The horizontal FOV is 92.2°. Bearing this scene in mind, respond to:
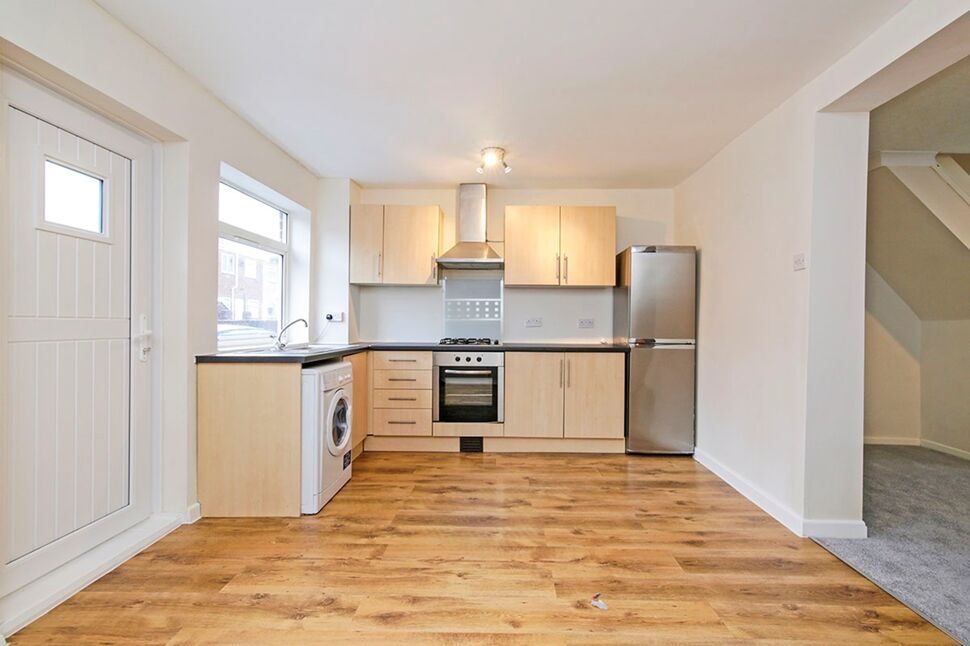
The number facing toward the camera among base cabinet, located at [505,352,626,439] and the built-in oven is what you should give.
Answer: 2

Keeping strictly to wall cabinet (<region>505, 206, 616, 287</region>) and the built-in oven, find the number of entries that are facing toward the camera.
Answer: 2

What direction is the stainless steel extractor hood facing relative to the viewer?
toward the camera

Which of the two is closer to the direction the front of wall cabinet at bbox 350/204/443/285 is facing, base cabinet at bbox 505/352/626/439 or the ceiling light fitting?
the ceiling light fitting

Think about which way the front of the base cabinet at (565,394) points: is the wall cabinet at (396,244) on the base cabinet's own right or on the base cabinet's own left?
on the base cabinet's own right

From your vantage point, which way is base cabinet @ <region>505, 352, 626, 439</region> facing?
toward the camera

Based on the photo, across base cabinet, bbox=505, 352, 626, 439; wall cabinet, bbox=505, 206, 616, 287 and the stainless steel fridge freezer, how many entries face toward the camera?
3

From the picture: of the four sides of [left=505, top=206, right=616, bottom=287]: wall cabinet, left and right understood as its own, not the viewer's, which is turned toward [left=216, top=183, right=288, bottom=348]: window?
right

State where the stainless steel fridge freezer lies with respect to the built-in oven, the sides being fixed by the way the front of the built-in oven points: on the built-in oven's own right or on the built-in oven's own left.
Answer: on the built-in oven's own left

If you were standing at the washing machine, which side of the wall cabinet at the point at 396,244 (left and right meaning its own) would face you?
front

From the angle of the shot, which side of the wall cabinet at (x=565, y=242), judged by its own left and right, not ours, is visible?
front

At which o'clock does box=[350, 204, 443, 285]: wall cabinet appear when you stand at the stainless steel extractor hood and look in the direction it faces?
The wall cabinet is roughly at 3 o'clock from the stainless steel extractor hood.

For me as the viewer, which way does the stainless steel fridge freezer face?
facing the viewer

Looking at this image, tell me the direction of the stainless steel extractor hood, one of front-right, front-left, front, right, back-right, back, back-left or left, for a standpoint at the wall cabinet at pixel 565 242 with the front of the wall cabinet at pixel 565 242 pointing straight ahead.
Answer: right

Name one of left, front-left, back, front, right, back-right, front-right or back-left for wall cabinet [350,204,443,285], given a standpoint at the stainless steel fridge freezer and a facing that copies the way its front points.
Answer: right
